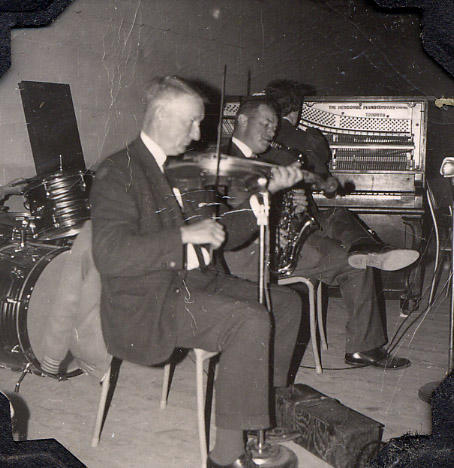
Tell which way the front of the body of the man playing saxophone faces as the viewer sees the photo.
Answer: to the viewer's right

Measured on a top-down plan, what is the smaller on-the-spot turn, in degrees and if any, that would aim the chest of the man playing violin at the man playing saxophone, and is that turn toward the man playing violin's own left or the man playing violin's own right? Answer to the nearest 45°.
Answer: approximately 45° to the man playing violin's own left

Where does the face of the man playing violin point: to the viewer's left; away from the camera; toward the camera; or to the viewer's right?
to the viewer's right

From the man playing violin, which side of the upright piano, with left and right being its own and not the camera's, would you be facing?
front

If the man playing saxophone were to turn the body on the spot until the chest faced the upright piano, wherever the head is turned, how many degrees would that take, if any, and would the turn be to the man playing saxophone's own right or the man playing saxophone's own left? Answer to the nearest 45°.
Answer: approximately 90° to the man playing saxophone's own left

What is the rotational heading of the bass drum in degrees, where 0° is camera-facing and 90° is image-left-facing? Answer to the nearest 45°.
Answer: approximately 315°

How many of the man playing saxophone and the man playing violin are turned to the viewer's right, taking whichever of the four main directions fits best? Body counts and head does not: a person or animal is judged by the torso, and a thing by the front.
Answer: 2

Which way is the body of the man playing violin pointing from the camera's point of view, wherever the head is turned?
to the viewer's right

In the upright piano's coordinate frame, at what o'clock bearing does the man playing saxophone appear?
The man playing saxophone is roughly at 12 o'clock from the upright piano.

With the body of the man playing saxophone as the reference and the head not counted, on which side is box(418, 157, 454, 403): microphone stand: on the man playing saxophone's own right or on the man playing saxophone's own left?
on the man playing saxophone's own right

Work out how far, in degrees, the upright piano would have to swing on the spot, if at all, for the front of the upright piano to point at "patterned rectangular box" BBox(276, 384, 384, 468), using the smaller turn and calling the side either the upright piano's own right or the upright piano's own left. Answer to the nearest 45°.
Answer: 0° — it already faces it
